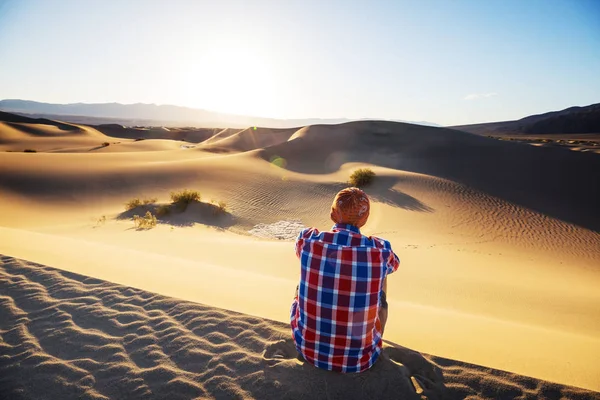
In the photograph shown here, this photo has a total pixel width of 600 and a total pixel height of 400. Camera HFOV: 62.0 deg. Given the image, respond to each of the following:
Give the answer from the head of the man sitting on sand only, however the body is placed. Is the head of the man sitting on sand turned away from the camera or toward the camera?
away from the camera

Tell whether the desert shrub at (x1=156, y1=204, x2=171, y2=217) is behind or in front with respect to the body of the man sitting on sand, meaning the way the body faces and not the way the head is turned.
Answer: in front

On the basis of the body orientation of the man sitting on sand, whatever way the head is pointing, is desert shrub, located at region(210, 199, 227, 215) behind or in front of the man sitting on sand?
in front

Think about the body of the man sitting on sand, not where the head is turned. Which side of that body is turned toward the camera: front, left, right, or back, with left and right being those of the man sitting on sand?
back

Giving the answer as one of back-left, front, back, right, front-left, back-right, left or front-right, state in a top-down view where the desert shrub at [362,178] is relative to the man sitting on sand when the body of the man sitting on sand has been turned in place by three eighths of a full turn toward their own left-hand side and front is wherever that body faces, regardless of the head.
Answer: back-right

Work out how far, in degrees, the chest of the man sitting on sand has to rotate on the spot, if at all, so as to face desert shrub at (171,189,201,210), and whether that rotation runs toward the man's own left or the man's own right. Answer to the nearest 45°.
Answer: approximately 45° to the man's own left
